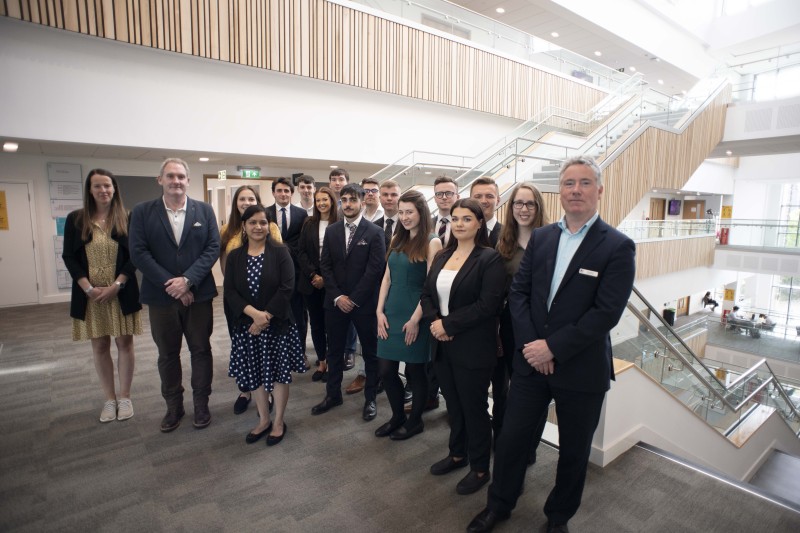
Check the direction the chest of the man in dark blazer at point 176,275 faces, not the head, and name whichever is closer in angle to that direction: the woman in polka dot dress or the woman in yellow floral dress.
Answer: the woman in polka dot dress

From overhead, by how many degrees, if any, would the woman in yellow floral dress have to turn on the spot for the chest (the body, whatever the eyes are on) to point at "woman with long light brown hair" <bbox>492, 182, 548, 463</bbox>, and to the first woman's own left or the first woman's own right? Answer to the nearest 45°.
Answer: approximately 45° to the first woman's own left

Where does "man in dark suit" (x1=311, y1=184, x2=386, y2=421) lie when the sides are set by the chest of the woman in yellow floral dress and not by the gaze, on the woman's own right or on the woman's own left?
on the woman's own left

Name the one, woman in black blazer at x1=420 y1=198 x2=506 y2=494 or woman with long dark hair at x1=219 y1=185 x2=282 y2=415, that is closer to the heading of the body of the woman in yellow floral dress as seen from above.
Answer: the woman in black blazer

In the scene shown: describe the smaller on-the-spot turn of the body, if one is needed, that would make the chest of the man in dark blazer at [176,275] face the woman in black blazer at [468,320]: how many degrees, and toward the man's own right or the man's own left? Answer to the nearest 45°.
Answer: approximately 45° to the man's own left

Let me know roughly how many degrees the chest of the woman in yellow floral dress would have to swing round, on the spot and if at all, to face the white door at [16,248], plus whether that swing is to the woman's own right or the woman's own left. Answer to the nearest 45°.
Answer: approximately 180°

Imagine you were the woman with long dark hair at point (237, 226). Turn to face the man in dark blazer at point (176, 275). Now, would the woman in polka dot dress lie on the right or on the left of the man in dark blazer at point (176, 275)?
left
